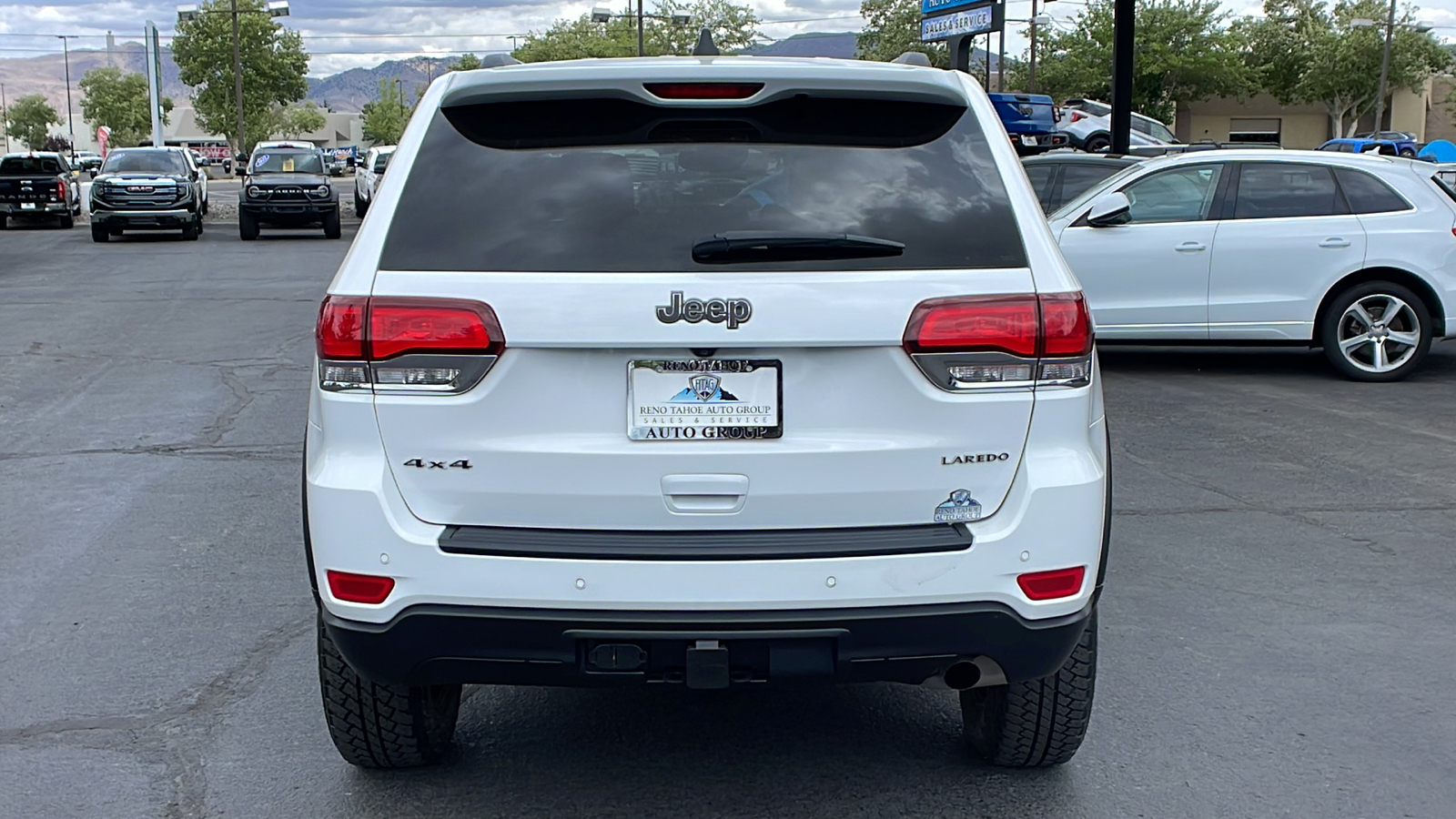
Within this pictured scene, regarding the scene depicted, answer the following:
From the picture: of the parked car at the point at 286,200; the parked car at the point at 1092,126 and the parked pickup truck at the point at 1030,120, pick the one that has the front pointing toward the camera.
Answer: the parked car at the point at 286,200

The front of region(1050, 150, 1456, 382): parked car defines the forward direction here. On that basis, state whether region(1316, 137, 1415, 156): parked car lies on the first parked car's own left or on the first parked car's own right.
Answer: on the first parked car's own right

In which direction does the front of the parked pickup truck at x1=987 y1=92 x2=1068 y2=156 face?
away from the camera

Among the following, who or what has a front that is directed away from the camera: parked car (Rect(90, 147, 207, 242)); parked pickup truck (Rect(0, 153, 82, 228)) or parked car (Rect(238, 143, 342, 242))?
parked pickup truck (Rect(0, 153, 82, 228))

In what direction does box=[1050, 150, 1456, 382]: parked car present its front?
to the viewer's left

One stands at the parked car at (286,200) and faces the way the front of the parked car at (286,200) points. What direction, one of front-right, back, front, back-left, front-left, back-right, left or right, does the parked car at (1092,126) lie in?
left

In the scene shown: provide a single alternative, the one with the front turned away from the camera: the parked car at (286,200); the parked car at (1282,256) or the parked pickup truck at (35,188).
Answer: the parked pickup truck at (35,188)

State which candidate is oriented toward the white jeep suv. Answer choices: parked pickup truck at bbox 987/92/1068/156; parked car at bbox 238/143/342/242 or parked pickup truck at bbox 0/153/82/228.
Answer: parked car at bbox 238/143/342/242

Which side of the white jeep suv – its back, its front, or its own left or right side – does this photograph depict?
back

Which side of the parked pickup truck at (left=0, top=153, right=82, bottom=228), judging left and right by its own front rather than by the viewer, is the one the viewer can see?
back

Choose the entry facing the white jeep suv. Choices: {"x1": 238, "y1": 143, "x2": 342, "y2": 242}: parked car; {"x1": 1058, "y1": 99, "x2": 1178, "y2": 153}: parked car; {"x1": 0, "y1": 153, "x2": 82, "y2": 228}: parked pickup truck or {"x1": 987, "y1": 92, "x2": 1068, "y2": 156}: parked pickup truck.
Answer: {"x1": 238, "y1": 143, "x2": 342, "y2": 242}: parked car

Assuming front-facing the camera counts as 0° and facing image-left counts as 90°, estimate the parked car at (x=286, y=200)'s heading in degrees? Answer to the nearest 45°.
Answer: approximately 0°

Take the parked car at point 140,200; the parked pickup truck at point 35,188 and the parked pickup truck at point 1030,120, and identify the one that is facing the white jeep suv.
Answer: the parked car at point 140,200

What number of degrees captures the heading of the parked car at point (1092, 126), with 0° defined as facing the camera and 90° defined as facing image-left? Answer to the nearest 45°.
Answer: approximately 225°
